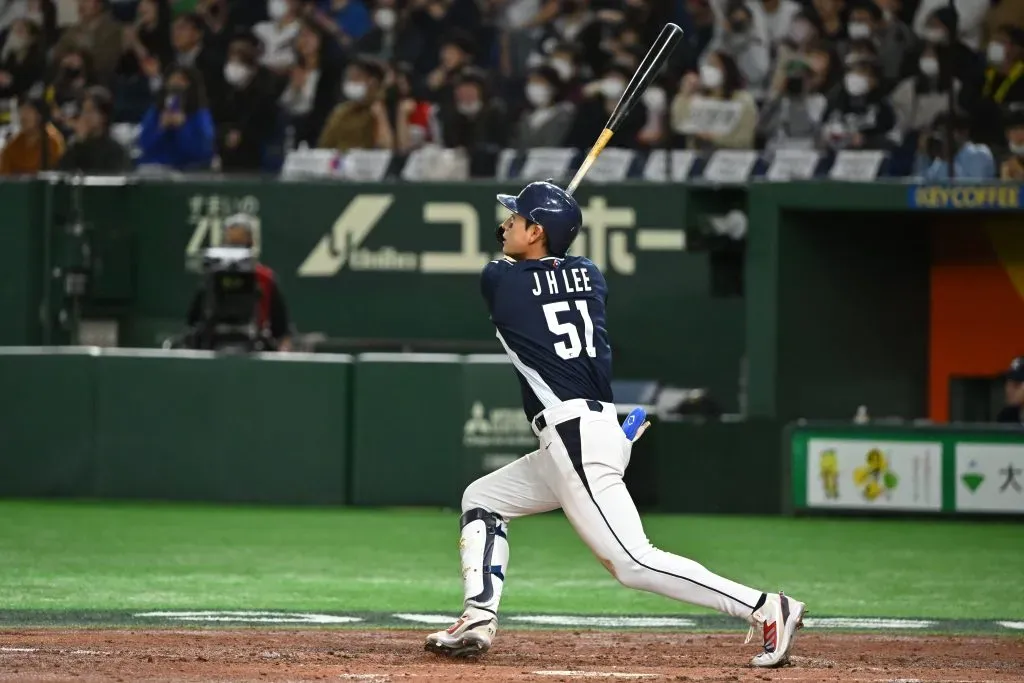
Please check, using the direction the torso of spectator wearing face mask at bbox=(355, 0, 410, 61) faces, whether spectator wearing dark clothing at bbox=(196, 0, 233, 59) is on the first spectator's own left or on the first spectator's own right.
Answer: on the first spectator's own right

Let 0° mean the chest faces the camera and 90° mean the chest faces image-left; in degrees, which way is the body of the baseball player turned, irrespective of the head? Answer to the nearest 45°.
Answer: approximately 135°

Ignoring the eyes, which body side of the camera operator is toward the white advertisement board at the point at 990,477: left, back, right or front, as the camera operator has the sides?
left

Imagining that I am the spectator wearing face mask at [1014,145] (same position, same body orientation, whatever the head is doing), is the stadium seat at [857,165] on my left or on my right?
on my right
